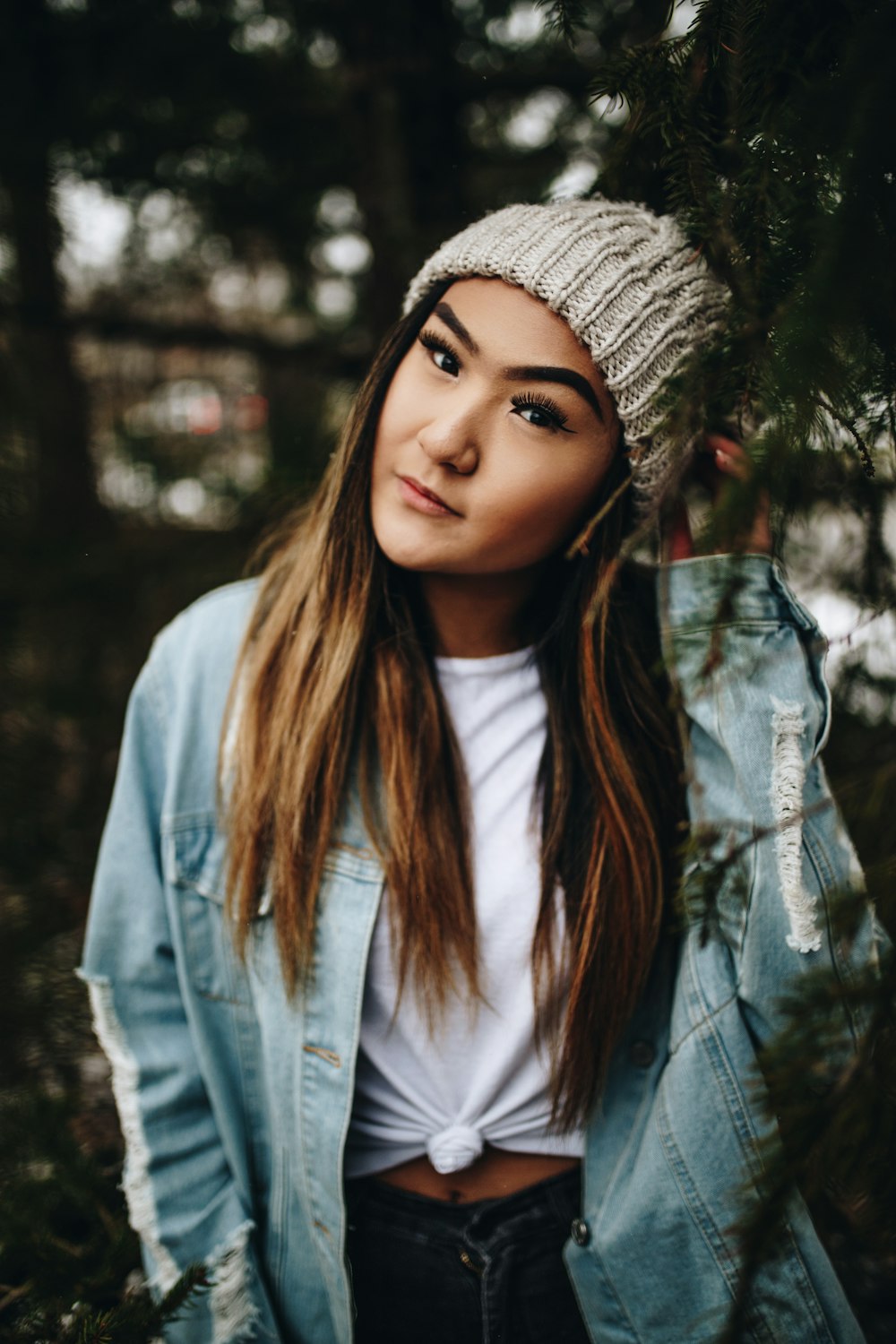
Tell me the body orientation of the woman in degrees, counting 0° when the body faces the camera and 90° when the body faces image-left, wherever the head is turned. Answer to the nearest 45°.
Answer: approximately 0°

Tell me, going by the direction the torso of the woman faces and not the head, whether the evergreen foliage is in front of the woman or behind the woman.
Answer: in front
